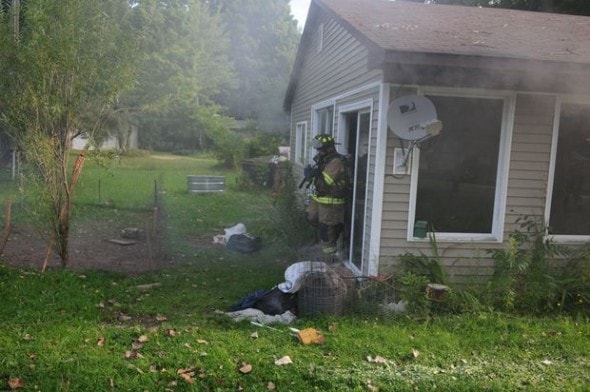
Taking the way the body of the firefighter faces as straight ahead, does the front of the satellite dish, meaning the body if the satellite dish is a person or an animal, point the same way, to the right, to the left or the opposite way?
to the left

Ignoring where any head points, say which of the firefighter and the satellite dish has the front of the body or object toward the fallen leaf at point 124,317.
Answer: the firefighter

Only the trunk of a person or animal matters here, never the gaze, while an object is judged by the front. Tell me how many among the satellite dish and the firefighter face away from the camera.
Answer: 0

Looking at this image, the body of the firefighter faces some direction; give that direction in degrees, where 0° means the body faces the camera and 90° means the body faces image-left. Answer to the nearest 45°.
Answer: approximately 45°

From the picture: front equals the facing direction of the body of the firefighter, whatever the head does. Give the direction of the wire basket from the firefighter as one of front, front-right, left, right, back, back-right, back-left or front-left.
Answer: front-left

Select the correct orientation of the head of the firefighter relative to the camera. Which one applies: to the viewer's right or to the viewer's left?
to the viewer's left

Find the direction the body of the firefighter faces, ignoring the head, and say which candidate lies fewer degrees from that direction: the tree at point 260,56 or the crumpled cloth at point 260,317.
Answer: the crumpled cloth
